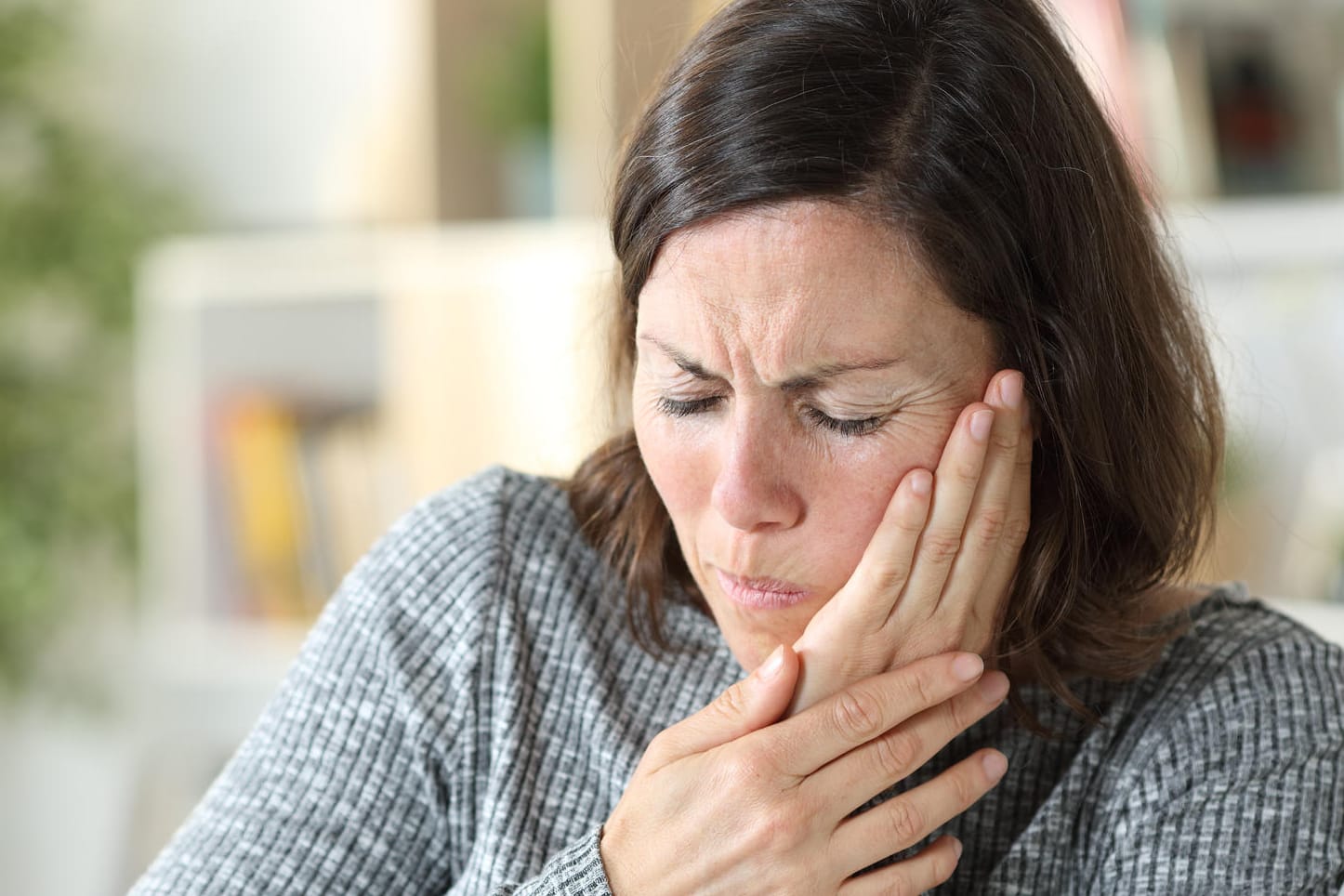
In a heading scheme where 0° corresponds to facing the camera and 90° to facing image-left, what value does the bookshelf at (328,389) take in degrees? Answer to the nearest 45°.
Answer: approximately 0°

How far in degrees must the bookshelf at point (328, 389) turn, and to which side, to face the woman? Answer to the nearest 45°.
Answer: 0° — it already faces them

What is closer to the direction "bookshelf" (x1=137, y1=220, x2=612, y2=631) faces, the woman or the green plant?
the woman

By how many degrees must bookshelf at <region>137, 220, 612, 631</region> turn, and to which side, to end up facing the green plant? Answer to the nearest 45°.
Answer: approximately 135° to its right
